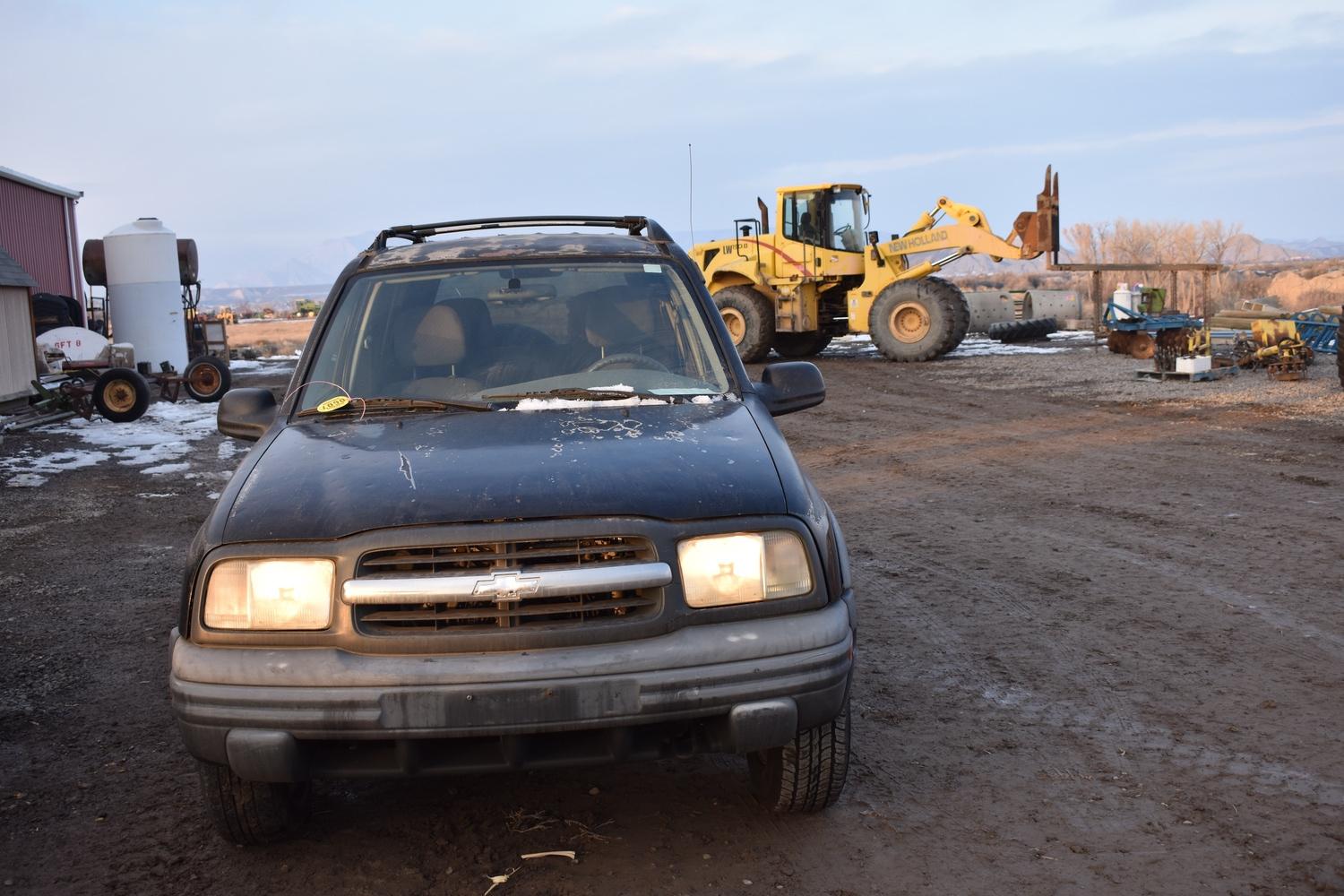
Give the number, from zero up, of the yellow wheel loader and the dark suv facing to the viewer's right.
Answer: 1

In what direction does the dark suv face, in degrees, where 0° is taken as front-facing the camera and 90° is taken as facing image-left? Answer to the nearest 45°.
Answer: approximately 0°

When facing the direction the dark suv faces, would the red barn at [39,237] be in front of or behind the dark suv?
behind

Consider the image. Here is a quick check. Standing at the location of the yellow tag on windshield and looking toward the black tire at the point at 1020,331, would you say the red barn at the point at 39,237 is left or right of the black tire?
left

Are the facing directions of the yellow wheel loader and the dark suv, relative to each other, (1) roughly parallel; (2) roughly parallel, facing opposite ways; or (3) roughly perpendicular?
roughly perpendicular

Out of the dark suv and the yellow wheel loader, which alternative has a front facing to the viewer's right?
the yellow wheel loader

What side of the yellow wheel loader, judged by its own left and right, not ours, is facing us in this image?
right

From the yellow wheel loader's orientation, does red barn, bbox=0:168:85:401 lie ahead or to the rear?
to the rear

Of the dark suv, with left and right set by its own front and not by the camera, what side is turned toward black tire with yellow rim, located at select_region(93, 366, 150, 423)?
back

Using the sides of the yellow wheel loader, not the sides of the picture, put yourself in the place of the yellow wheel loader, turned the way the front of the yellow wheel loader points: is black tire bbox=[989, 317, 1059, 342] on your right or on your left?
on your left

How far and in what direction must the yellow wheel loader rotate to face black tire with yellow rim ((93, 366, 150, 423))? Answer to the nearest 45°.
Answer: approximately 135° to its right

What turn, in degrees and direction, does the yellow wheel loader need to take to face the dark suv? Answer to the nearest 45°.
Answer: approximately 90° to its right
